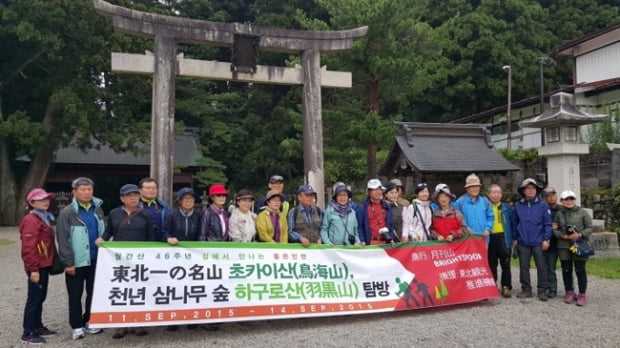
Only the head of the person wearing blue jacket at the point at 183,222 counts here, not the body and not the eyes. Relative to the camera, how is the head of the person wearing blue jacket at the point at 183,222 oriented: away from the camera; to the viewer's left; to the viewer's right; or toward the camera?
toward the camera

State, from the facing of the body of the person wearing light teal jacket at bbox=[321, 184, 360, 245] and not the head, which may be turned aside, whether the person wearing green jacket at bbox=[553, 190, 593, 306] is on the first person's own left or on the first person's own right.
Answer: on the first person's own left

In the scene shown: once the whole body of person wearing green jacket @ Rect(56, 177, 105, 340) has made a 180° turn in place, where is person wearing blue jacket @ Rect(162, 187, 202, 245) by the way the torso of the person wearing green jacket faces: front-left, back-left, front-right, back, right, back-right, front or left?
back-right

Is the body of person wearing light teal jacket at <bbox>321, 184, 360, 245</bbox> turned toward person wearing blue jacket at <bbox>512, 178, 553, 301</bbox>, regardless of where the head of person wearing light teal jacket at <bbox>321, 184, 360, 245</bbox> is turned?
no

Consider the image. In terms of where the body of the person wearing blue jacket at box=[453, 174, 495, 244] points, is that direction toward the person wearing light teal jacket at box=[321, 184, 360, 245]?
no

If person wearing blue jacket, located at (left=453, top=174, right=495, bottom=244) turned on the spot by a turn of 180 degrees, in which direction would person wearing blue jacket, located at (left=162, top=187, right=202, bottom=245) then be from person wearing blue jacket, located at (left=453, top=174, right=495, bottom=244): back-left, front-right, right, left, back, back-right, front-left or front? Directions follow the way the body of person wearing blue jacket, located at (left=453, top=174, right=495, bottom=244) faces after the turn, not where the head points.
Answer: back-left

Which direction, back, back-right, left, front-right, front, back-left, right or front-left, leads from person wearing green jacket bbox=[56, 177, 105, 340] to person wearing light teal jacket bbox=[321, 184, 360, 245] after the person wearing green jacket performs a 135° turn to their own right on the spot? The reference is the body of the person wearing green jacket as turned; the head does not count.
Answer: back

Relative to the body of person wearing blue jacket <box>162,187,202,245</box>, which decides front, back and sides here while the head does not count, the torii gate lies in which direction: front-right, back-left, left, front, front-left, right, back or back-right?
back

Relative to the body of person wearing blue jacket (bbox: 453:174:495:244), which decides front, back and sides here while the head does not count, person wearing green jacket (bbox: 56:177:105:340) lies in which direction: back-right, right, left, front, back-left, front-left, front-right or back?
front-right

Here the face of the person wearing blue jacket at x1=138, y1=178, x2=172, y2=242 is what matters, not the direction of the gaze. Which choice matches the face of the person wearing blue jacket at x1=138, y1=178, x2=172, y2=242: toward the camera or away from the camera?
toward the camera

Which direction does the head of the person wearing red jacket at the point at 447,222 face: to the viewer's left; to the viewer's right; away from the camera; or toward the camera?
toward the camera

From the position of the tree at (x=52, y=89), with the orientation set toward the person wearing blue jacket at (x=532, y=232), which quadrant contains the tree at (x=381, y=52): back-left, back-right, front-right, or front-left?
front-left

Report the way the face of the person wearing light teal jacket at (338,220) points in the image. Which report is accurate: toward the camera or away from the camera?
toward the camera

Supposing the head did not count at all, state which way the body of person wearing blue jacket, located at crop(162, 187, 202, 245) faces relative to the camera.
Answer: toward the camera

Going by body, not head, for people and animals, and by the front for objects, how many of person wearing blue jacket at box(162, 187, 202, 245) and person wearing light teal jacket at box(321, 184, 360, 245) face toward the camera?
2

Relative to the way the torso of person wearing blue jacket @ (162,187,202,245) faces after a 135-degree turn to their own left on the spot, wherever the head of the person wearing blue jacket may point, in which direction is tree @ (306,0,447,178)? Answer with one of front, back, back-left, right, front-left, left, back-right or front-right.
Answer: front

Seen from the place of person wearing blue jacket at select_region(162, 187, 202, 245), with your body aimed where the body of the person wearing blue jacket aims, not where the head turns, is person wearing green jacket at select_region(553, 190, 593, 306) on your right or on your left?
on your left

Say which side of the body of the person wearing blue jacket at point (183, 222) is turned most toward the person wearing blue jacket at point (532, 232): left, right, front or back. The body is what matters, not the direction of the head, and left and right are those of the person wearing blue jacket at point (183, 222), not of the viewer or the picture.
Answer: left
